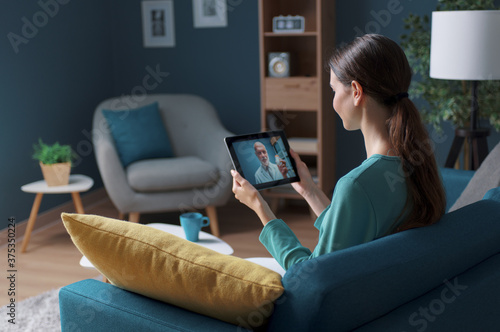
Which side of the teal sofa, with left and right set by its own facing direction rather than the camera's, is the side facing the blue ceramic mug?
front

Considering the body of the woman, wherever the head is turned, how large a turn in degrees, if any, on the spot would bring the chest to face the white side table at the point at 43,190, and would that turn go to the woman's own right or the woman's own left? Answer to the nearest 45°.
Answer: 0° — they already face it

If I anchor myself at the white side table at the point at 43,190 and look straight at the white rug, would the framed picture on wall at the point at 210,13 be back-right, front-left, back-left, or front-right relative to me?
back-left

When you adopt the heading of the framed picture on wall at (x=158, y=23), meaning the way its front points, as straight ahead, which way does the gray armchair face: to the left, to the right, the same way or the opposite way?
the same way

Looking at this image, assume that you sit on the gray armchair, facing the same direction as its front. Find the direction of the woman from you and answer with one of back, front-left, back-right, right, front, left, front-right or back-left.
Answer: front

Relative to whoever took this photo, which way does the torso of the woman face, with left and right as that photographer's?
facing away from the viewer and to the left of the viewer

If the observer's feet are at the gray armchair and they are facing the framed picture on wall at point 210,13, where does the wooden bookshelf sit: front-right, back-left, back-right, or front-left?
front-right

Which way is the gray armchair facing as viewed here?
toward the camera

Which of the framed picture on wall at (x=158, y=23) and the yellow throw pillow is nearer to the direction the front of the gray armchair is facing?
the yellow throw pillow

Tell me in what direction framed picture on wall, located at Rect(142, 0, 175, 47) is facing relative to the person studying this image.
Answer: facing the viewer

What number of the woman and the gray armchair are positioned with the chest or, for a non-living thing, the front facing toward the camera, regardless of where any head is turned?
1

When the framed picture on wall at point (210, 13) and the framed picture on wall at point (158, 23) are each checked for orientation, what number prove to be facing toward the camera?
2

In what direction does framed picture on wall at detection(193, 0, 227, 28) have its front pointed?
toward the camera

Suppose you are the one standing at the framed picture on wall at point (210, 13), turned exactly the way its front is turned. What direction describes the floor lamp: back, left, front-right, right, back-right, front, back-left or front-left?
front-left

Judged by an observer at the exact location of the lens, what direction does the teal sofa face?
facing away from the viewer and to the left of the viewer

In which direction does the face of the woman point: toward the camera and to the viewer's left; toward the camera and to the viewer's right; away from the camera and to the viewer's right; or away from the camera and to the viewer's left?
away from the camera and to the viewer's left

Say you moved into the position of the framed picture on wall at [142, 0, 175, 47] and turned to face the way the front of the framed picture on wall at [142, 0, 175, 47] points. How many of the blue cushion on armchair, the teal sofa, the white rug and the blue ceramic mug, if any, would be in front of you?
4

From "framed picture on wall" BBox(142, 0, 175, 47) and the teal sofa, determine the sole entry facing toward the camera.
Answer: the framed picture on wall

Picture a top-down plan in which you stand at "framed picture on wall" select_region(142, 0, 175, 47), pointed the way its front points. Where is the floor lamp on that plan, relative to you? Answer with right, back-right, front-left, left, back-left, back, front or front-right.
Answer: front-left
